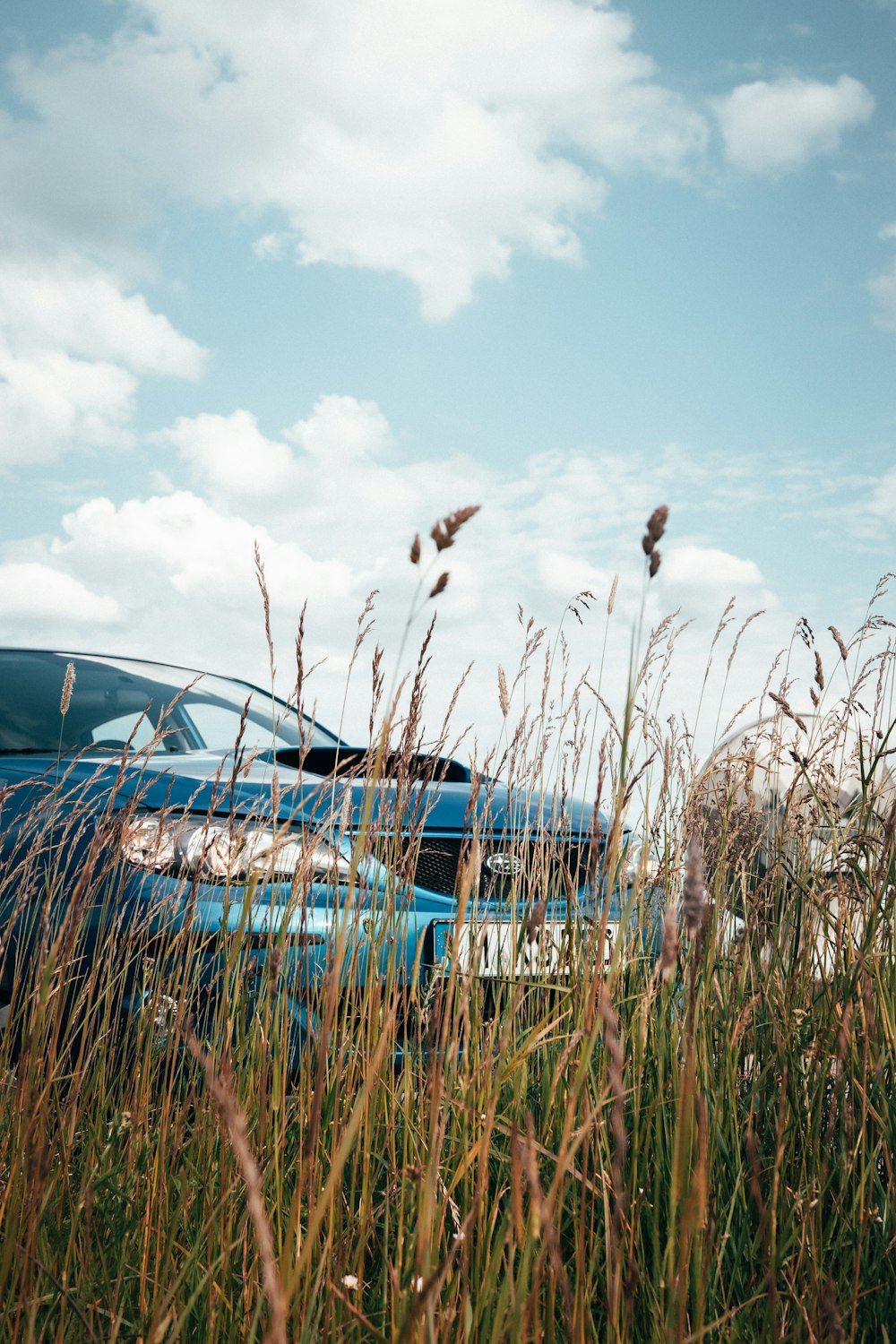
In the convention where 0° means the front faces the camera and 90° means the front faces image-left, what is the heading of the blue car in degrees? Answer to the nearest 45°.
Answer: approximately 315°
